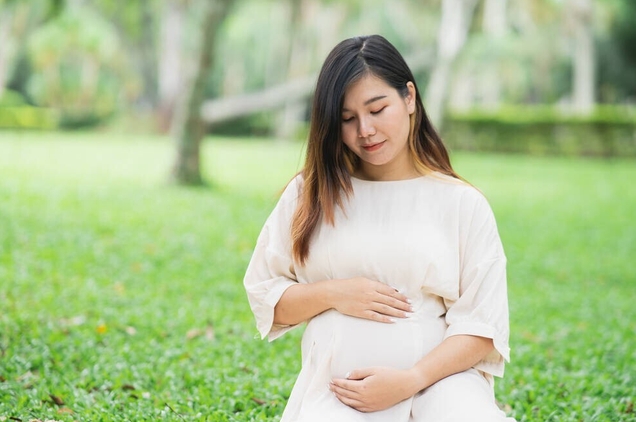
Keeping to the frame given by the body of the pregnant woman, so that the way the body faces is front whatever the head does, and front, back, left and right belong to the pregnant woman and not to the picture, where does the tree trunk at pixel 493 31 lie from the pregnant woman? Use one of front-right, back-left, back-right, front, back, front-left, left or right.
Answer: back

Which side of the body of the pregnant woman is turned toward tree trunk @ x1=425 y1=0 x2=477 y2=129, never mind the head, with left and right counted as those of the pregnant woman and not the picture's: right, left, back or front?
back

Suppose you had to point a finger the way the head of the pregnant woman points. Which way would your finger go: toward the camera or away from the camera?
toward the camera

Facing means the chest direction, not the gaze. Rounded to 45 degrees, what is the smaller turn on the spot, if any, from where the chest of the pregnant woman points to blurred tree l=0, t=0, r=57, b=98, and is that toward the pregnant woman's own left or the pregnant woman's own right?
approximately 135° to the pregnant woman's own right

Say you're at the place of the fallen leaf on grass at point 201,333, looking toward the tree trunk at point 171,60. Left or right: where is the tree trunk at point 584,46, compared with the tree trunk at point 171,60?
right

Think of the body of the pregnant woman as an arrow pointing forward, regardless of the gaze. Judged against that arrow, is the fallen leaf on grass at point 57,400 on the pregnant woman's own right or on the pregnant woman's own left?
on the pregnant woman's own right

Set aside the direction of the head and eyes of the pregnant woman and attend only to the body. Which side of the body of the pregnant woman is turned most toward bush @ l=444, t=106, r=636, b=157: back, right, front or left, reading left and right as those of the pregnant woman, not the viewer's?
back

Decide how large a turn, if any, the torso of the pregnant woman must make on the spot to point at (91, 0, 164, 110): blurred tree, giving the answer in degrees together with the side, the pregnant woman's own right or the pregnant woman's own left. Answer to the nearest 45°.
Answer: approximately 180°

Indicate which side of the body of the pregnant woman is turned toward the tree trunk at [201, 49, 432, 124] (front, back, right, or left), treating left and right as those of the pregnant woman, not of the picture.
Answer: back

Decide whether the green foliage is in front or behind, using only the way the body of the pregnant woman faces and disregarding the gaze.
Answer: behind

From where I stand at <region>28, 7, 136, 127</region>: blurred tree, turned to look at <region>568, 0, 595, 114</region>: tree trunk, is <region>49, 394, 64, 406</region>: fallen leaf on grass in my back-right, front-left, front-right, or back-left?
front-right

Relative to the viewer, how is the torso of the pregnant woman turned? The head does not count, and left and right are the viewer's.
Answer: facing the viewer
